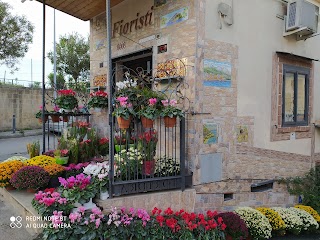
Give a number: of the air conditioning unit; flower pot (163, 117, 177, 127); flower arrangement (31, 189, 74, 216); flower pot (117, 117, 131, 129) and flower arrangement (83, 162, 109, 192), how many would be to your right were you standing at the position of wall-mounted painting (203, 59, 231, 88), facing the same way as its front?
4

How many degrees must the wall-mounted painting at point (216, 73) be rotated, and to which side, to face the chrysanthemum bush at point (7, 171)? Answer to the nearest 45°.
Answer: approximately 135° to its right

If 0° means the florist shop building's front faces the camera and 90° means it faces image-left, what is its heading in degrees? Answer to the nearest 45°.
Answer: approximately 45°

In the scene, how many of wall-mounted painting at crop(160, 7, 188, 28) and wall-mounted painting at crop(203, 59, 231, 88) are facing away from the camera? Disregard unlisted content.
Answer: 0

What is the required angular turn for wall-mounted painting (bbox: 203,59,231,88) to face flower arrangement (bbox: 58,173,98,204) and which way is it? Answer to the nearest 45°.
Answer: approximately 90° to its right

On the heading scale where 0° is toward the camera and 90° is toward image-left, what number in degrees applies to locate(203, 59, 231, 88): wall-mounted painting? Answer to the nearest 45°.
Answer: approximately 315°

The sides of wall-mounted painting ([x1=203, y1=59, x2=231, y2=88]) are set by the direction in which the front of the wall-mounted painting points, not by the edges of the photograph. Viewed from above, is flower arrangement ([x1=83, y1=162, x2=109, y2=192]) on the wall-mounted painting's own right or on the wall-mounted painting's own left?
on the wall-mounted painting's own right

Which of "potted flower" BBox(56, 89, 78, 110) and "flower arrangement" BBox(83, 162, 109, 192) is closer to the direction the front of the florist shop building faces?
the flower arrangement
